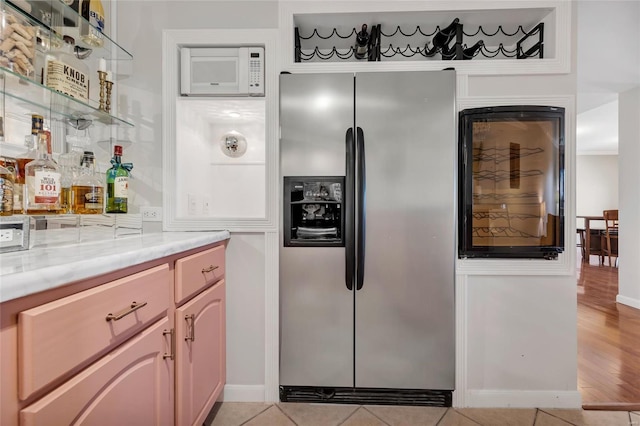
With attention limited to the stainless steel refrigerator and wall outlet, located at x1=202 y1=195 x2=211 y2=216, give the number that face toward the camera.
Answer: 2

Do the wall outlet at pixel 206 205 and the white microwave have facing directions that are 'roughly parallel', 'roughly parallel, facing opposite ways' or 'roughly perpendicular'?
roughly parallel

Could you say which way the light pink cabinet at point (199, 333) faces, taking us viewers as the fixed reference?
facing the viewer and to the right of the viewer

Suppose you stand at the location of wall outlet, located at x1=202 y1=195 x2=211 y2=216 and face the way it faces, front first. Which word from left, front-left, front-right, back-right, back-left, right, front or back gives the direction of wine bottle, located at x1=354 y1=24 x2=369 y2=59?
front-left

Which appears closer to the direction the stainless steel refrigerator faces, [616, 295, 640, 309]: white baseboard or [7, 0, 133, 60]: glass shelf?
the glass shelf

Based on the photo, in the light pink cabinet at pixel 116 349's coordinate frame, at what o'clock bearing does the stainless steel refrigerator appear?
The stainless steel refrigerator is roughly at 10 o'clock from the light pink cabinet.

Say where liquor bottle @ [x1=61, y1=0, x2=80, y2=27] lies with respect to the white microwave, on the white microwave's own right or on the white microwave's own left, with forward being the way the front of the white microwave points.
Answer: on the white microwave's own right

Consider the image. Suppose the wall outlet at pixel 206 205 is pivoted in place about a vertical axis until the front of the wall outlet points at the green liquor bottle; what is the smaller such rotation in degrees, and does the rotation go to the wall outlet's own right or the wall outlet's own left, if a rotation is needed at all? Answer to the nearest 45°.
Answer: approximately 45° to the wall outlet's own right

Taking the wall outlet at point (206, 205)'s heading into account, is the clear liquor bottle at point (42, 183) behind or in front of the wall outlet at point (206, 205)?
in front

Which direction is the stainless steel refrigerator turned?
toward the camera

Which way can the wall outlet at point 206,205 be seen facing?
toward the camera

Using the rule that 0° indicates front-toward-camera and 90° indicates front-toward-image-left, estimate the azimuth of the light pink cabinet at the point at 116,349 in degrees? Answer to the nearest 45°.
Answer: approximately 315°

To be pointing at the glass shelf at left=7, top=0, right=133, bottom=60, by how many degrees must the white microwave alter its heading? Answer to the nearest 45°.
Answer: approximately 45° to its right

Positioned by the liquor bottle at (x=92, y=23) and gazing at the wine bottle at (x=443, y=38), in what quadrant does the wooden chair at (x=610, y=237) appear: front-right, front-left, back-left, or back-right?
front-left
